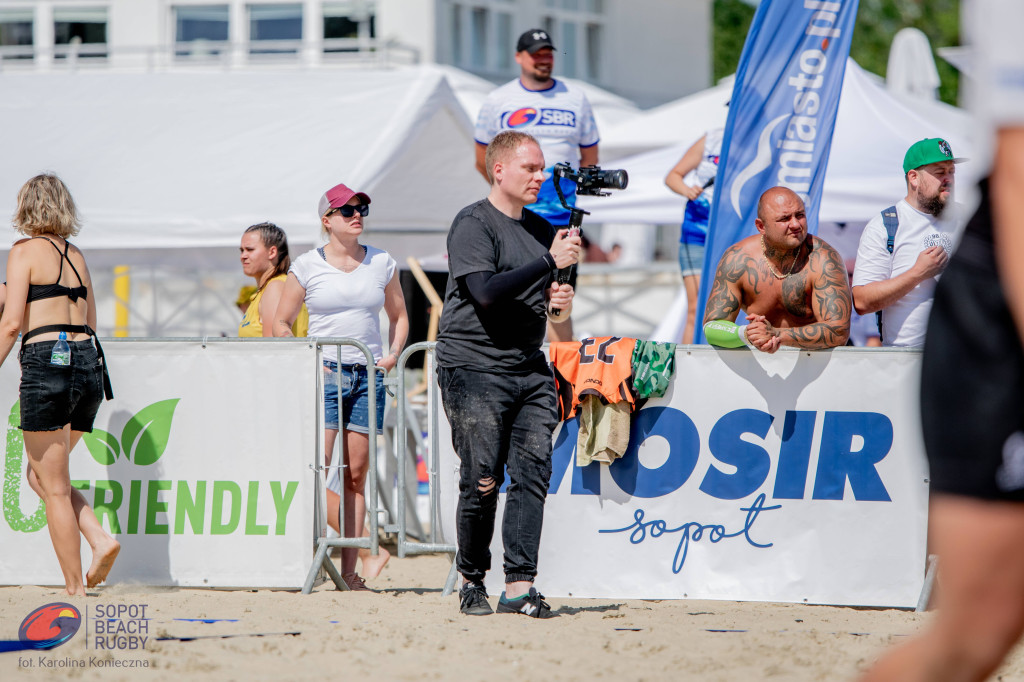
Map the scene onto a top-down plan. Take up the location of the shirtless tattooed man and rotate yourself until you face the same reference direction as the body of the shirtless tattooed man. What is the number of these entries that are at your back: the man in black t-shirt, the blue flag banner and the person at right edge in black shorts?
1

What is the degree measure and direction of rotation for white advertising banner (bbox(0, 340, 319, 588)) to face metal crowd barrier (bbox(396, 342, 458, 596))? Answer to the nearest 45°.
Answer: approximately 90° to its left

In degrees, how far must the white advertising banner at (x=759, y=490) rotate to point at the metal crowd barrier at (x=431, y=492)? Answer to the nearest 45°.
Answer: approximately 90° to its right

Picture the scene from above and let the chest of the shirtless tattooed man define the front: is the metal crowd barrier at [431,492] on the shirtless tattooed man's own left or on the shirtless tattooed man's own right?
on the shirtless tattooed man's own right

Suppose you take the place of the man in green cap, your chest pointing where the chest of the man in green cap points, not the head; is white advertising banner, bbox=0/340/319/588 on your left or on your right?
on your right

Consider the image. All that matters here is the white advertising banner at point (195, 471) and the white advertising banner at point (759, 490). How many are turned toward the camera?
2

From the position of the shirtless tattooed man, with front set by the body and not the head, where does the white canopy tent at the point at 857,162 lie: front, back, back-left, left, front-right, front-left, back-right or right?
back

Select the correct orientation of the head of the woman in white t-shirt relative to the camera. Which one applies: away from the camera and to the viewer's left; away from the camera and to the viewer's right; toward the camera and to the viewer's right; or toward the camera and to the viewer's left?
toward the camera and to the viewer's right

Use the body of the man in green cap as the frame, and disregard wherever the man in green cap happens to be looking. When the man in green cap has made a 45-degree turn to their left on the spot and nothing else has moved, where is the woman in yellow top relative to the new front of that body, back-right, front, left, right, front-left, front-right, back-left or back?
back
